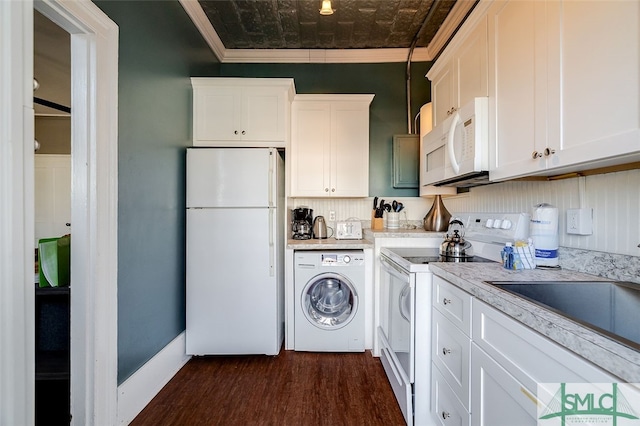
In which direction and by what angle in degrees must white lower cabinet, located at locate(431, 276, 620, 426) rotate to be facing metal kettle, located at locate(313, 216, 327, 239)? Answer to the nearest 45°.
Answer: approximately 90° to its right

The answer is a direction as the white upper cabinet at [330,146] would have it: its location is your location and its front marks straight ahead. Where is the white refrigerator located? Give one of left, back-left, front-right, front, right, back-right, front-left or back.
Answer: front-right

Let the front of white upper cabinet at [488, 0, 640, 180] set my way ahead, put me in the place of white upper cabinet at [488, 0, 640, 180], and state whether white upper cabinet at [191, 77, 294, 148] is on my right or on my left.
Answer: on my right

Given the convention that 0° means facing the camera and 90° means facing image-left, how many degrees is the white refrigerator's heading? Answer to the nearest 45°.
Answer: approximately 0°

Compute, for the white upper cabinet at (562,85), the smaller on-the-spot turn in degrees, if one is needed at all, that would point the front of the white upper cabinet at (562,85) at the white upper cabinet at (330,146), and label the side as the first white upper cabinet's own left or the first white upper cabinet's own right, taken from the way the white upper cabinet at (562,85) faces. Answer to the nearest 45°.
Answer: approximately 90° to the first white upper cabinet's own right
